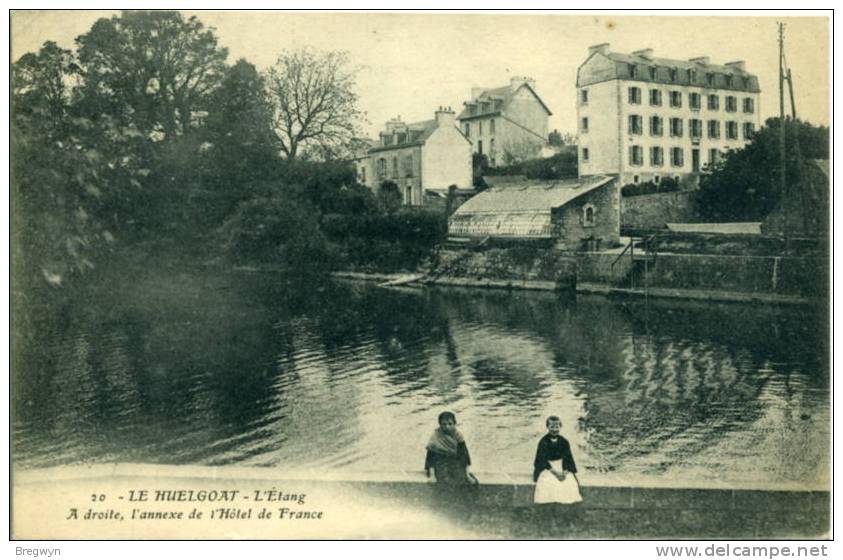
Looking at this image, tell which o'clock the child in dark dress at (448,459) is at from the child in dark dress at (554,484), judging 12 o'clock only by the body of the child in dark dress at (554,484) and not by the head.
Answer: the child in dark dress at (448,459) is roughly at 3 o'clock from the child in dark dress at (554,484).

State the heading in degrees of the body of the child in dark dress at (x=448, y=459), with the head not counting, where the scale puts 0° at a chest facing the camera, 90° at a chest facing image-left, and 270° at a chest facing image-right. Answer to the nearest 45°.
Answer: approximately 0°

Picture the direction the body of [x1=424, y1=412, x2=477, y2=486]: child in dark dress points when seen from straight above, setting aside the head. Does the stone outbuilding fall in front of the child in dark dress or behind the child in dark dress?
behind

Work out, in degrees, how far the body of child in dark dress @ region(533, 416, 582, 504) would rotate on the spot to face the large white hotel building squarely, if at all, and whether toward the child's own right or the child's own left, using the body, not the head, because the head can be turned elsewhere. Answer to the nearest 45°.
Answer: approximately 180°

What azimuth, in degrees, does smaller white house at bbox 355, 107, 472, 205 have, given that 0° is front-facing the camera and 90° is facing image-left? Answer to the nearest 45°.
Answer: approximately 45°

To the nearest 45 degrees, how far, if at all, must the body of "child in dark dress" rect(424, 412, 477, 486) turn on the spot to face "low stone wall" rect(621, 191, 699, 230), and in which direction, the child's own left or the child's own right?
approximately 180°

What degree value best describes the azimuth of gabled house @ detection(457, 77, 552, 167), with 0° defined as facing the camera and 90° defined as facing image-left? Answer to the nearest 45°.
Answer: approximately 45°

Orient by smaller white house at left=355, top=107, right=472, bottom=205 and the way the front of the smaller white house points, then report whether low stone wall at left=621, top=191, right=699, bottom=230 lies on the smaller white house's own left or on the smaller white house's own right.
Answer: on the smaller white house's own left

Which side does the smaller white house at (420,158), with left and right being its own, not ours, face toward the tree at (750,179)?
left

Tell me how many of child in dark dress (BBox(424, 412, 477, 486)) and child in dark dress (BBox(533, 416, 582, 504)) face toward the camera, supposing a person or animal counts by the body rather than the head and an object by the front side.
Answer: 2

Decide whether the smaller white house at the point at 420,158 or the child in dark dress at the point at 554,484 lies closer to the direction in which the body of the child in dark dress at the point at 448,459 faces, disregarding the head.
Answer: the child in dark dress
